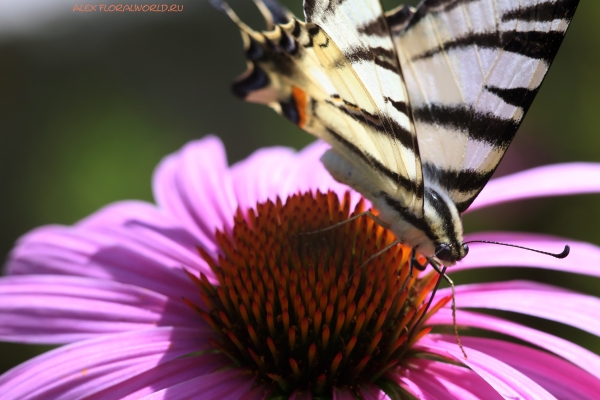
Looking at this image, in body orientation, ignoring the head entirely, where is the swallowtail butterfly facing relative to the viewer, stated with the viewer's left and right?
facing the viewer and to the right of the viewer
